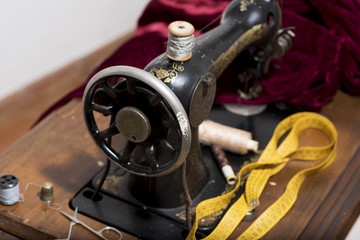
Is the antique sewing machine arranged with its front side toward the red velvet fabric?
no
